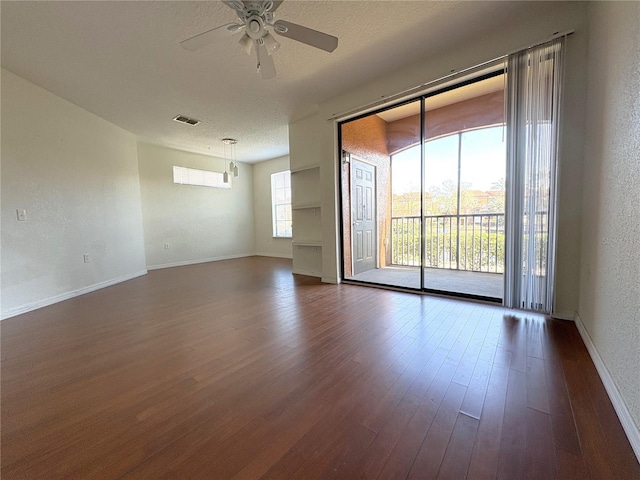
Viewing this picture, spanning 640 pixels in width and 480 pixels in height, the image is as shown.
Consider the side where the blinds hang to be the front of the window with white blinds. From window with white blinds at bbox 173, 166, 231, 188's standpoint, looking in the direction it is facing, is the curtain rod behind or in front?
in front

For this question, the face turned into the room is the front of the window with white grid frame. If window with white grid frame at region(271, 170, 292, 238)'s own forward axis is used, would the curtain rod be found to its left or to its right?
on its left

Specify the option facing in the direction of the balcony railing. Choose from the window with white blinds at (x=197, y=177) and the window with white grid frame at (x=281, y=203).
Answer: the window with white blinds at (x=197, y=177)

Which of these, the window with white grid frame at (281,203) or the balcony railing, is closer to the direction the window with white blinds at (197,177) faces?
the balcony railing

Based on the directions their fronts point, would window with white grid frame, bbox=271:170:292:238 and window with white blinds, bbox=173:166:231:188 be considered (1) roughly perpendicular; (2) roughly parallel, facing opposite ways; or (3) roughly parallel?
roughly perpendicular

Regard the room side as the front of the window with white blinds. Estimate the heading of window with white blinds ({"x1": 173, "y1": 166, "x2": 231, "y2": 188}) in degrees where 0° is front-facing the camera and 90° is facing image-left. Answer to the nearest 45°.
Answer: approximately 315°

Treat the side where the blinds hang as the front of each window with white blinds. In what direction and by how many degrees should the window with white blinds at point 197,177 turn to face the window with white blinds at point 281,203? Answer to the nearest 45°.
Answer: approximately 45° to its left

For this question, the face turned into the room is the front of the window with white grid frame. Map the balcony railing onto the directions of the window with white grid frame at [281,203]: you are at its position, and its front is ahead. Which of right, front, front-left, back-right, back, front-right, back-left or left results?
left

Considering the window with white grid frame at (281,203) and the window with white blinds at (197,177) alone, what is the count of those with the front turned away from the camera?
0

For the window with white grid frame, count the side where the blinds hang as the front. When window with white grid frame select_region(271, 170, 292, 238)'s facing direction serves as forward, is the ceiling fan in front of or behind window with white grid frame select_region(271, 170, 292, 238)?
in front
